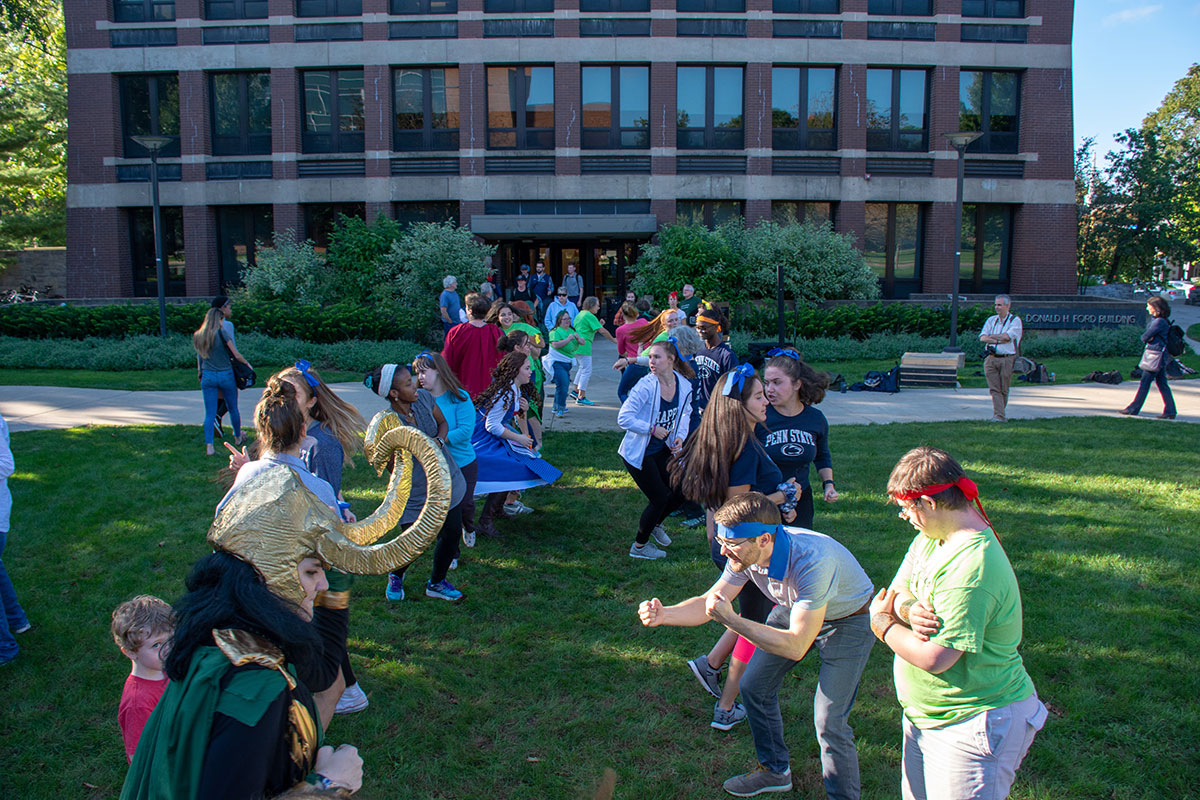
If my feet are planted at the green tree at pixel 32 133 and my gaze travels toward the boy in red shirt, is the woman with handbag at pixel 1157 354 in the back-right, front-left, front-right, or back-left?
front-left

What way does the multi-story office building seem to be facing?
toward the camera

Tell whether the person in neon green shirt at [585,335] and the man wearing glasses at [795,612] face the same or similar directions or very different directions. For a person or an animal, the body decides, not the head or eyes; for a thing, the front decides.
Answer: very different directions

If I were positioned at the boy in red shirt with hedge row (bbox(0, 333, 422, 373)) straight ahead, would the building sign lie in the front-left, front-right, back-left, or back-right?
front-right

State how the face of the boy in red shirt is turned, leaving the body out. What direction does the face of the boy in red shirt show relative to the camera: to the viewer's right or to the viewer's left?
to the viewer's right

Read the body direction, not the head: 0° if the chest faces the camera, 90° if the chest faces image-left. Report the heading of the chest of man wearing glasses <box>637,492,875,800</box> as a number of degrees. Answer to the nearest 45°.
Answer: approximately 90°

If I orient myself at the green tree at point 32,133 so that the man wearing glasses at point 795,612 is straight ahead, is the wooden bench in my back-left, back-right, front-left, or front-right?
front-left

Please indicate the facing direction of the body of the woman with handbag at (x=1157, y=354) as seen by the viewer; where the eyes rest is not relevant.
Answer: to the viewer's left

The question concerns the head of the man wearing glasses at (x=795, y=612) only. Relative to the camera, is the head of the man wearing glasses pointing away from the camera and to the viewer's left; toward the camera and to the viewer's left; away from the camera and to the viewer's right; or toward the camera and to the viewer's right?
toward the camera and to the viewer's left
